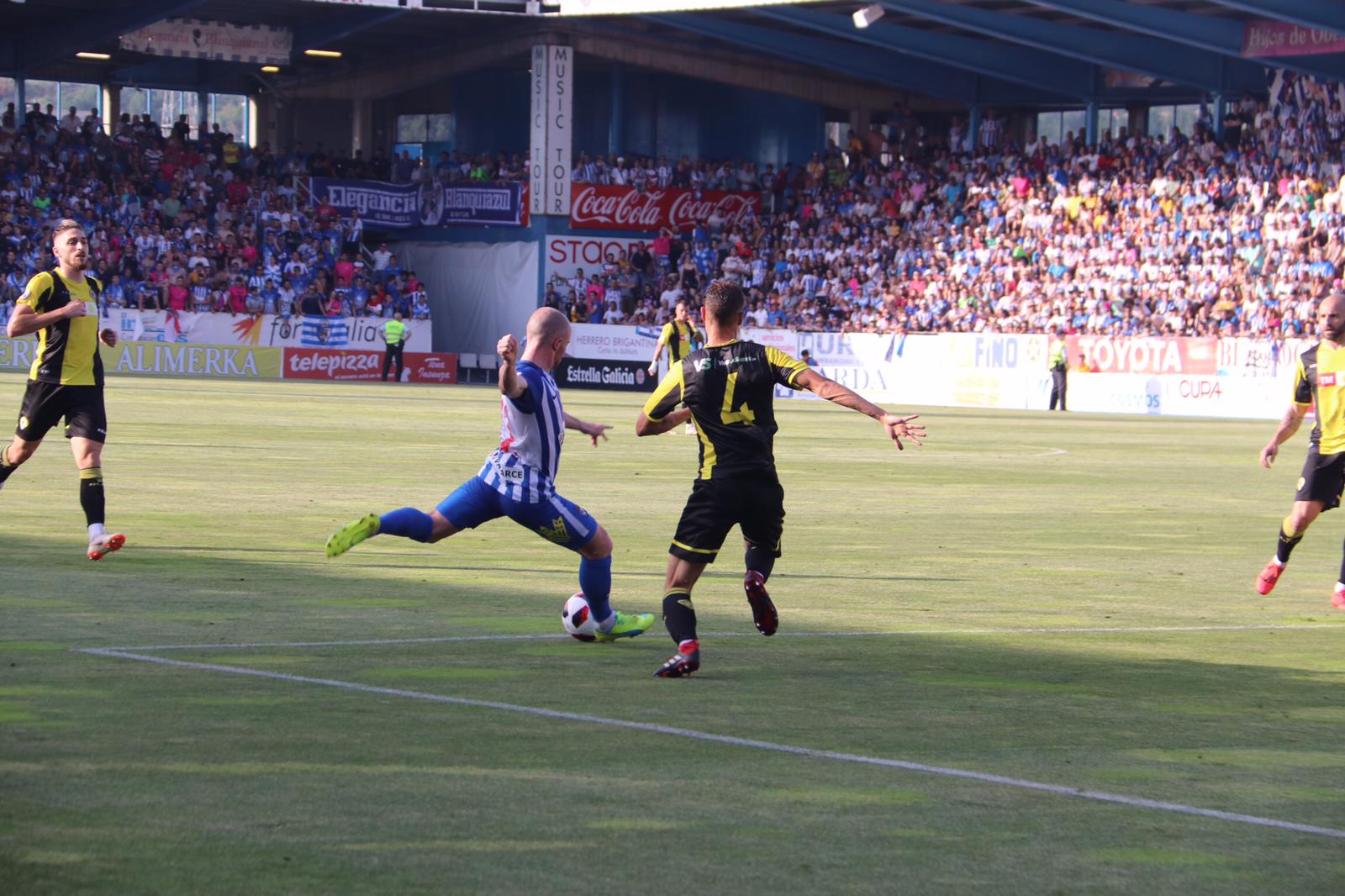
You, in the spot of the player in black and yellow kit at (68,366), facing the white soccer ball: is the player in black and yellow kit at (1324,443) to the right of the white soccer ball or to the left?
left

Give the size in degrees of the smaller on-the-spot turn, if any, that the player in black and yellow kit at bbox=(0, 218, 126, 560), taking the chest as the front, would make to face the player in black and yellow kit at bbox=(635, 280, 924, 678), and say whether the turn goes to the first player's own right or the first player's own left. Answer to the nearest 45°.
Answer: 0° — they already face them

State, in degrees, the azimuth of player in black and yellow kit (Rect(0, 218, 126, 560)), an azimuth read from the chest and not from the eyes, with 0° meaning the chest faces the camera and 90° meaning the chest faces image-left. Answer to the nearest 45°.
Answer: approximately 315°

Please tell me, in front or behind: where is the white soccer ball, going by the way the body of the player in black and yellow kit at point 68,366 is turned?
in front

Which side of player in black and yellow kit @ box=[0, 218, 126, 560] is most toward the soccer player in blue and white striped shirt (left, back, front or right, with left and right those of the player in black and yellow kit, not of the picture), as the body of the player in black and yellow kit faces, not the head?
front

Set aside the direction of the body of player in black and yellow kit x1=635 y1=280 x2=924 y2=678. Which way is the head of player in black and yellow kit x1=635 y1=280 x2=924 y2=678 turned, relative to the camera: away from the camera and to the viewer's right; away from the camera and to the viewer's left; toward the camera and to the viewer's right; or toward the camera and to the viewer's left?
away from the camera and to the viewer's left
